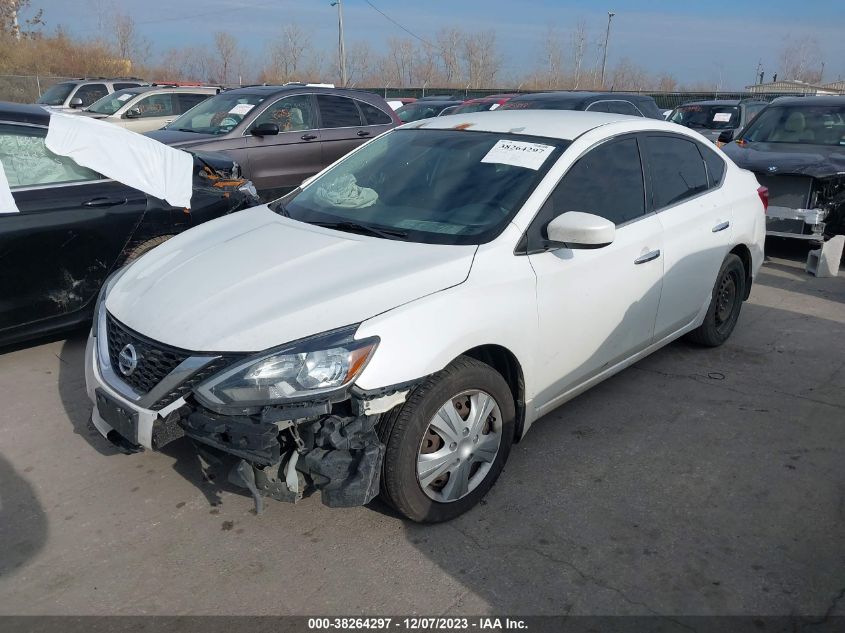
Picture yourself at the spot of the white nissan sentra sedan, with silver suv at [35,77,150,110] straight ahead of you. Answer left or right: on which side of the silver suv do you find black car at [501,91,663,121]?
right

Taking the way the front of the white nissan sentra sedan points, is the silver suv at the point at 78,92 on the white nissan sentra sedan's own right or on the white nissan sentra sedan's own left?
on the white nissan sentra sedan's own right

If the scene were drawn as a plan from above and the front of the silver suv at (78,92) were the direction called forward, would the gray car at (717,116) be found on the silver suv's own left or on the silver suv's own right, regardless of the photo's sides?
on the silver suv's own left

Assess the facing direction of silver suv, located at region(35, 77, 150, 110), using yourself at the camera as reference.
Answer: facing the viewer and to the left of the viewer

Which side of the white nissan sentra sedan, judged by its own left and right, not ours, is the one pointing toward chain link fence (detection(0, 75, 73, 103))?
right

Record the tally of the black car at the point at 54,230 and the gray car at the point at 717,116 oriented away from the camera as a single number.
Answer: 0

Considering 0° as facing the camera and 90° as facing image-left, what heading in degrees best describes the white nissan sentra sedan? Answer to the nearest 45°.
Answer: approximately 45°
